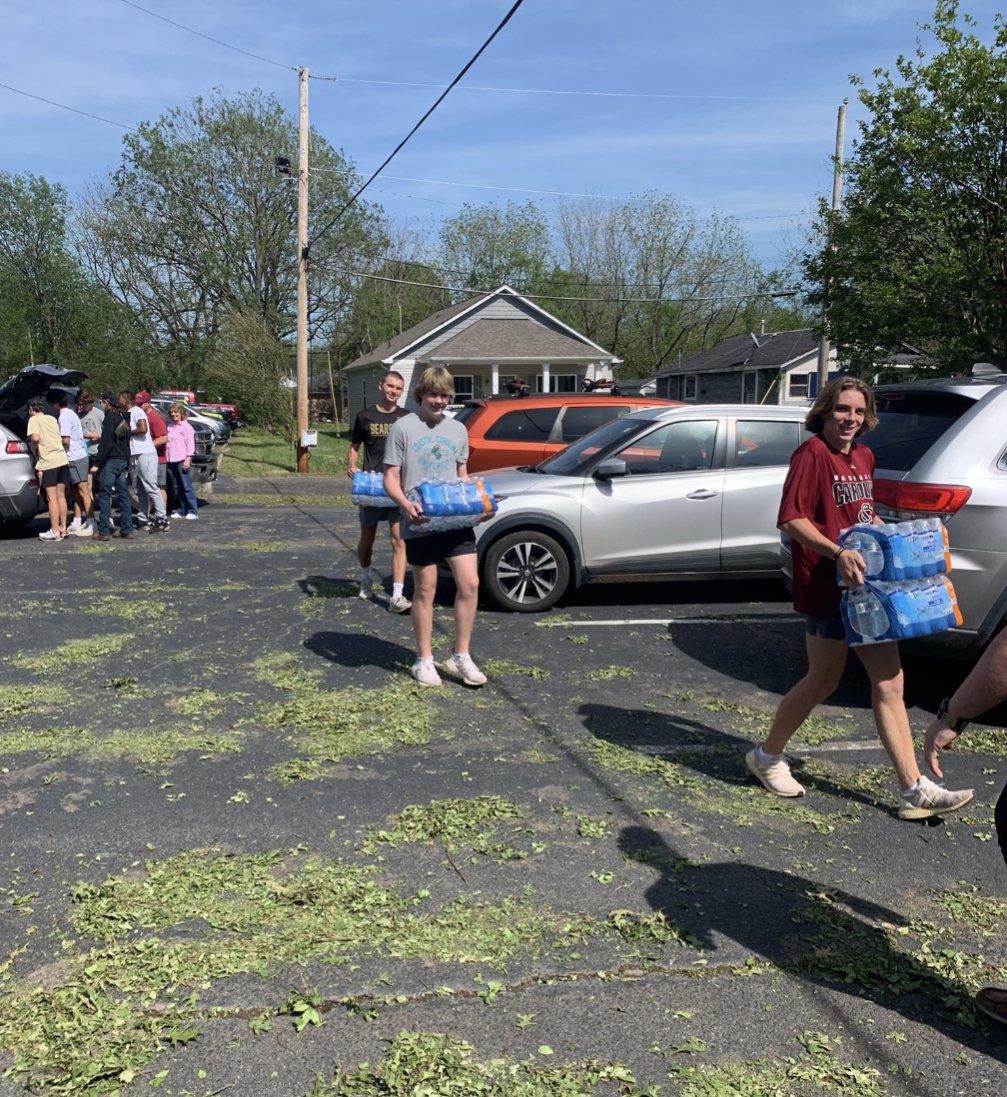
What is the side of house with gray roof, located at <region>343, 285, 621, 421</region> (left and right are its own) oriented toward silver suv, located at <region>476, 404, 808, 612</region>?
front

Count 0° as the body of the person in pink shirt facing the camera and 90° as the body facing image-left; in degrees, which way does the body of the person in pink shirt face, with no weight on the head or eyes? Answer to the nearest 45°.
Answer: approximately 45°

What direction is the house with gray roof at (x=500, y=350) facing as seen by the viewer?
toward the camera

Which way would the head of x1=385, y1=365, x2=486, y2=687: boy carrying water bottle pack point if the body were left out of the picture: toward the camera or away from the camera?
toward the camera

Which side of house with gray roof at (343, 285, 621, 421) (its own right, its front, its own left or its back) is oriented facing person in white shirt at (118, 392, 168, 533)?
front

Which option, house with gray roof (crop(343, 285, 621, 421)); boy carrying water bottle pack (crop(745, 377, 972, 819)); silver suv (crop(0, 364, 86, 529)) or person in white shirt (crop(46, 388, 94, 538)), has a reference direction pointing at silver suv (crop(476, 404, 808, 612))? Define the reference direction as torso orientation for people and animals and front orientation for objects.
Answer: the house with gray roof

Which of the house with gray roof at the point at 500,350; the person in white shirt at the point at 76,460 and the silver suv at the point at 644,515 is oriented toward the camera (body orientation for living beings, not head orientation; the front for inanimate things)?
the house with gray roof

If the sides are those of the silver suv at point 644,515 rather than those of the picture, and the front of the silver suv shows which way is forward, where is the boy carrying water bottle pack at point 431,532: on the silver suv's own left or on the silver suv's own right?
on the silver suv's own left

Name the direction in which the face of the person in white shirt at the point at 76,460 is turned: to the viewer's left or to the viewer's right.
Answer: to the viewer's left

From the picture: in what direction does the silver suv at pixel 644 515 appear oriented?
to the viewer's left

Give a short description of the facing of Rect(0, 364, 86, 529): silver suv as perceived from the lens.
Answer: facing to the left of the viewer

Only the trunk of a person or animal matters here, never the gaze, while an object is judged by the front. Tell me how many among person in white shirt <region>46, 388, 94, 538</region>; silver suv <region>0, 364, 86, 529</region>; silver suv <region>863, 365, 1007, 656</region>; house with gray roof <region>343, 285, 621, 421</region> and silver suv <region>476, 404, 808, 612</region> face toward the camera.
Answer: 1

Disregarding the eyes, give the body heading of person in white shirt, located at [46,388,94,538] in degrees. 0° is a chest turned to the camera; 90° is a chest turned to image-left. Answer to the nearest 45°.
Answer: approximately 90°

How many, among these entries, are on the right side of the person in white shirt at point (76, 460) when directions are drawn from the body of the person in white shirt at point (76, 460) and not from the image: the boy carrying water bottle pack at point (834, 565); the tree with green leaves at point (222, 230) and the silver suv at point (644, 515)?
1
